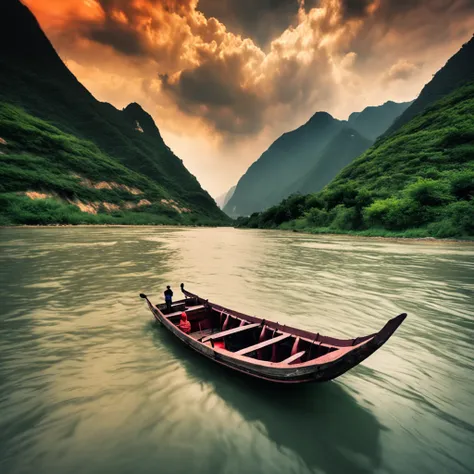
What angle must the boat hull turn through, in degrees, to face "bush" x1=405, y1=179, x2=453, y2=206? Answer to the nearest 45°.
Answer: approximately 90° to its left

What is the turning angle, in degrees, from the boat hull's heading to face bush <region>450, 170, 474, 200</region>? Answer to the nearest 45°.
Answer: approximately 90° to its left

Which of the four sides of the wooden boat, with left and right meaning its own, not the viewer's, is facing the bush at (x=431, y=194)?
left

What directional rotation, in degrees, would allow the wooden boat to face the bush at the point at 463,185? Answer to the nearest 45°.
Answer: approximately 90° to its left

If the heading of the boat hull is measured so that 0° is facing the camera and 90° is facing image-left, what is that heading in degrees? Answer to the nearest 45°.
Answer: approximately 315°
